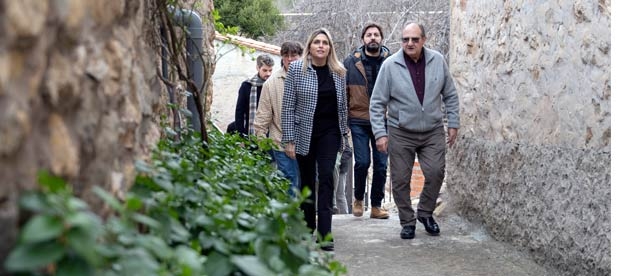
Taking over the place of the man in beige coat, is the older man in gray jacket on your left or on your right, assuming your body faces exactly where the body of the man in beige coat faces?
on your left

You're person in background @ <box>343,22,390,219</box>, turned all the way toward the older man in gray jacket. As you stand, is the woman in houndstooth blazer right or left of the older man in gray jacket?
right

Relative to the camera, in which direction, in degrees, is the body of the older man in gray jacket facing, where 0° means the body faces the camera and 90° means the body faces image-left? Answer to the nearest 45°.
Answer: approximately 0°

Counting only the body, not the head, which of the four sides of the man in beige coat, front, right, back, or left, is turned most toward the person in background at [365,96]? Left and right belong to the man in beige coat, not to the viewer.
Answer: left

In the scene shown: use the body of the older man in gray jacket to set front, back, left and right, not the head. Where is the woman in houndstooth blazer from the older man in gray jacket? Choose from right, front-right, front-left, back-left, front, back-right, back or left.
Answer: front-right

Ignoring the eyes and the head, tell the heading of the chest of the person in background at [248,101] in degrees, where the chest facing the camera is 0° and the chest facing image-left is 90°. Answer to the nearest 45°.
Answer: approximately 315°
